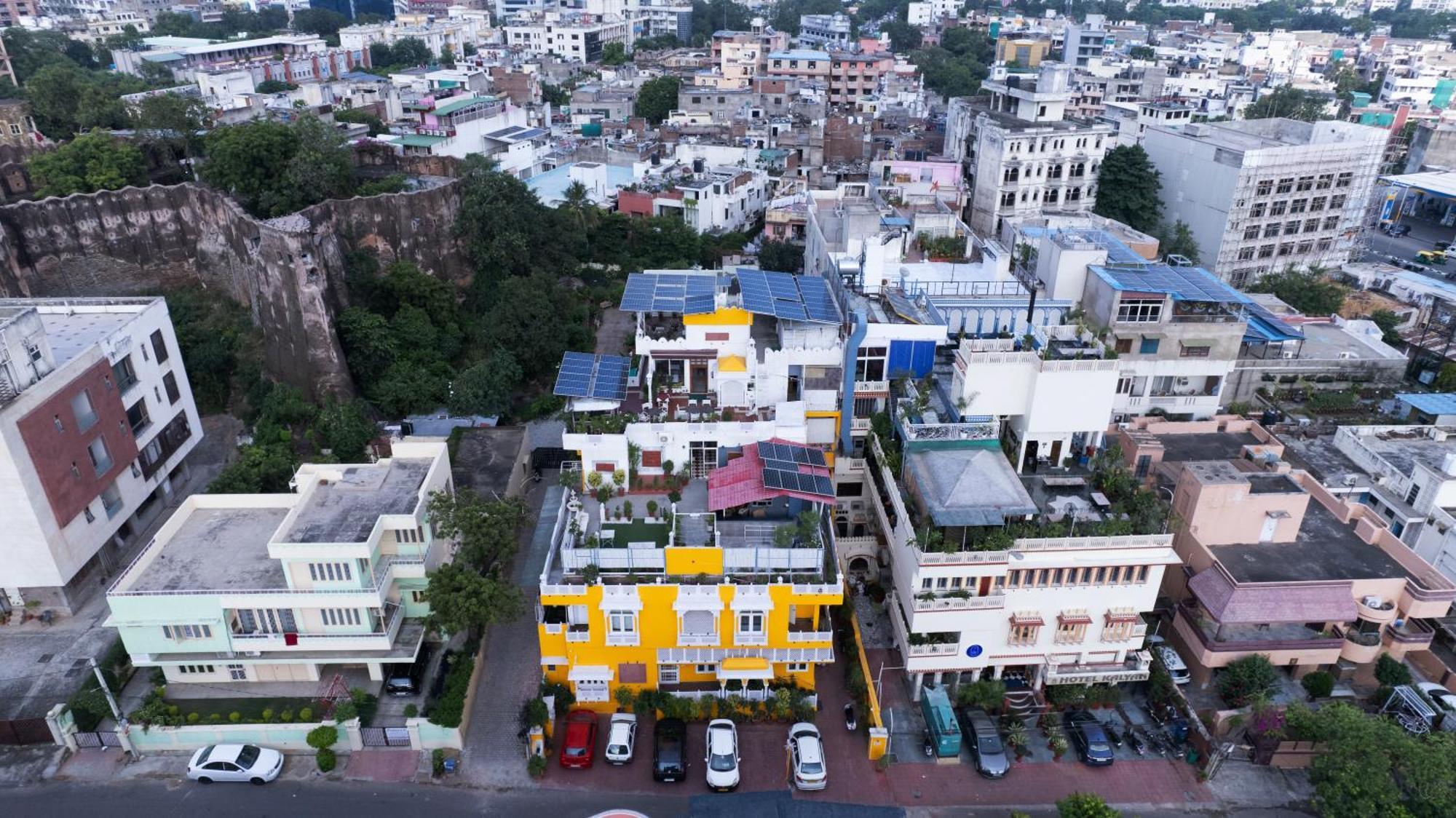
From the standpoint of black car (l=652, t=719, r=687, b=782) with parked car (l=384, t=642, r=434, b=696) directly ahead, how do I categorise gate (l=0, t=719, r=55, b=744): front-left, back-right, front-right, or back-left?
front-left

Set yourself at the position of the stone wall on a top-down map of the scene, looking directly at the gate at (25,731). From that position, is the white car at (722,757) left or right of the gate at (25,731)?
left

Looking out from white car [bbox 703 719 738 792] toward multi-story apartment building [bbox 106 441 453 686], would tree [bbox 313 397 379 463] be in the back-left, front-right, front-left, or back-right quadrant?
front-right

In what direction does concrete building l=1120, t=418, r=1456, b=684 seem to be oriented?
toward the camera

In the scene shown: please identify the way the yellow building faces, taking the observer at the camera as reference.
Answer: facing the viewer

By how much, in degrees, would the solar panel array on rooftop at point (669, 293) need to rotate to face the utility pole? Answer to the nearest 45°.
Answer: approximately 45° to its right

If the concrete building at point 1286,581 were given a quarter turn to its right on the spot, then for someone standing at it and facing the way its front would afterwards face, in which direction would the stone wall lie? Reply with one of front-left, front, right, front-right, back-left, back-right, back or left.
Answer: front

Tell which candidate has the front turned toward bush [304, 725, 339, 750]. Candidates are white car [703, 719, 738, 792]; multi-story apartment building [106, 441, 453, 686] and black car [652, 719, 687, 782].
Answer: the multi-story apartment building

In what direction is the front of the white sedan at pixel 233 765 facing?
to the viewer's right

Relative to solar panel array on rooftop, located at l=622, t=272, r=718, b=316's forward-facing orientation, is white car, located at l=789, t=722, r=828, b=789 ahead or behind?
ahead

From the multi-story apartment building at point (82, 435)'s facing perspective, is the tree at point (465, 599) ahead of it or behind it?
ahead

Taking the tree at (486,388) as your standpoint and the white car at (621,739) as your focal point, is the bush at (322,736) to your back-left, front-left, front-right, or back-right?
front-right

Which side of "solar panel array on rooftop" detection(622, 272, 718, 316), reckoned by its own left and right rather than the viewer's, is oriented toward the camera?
front
